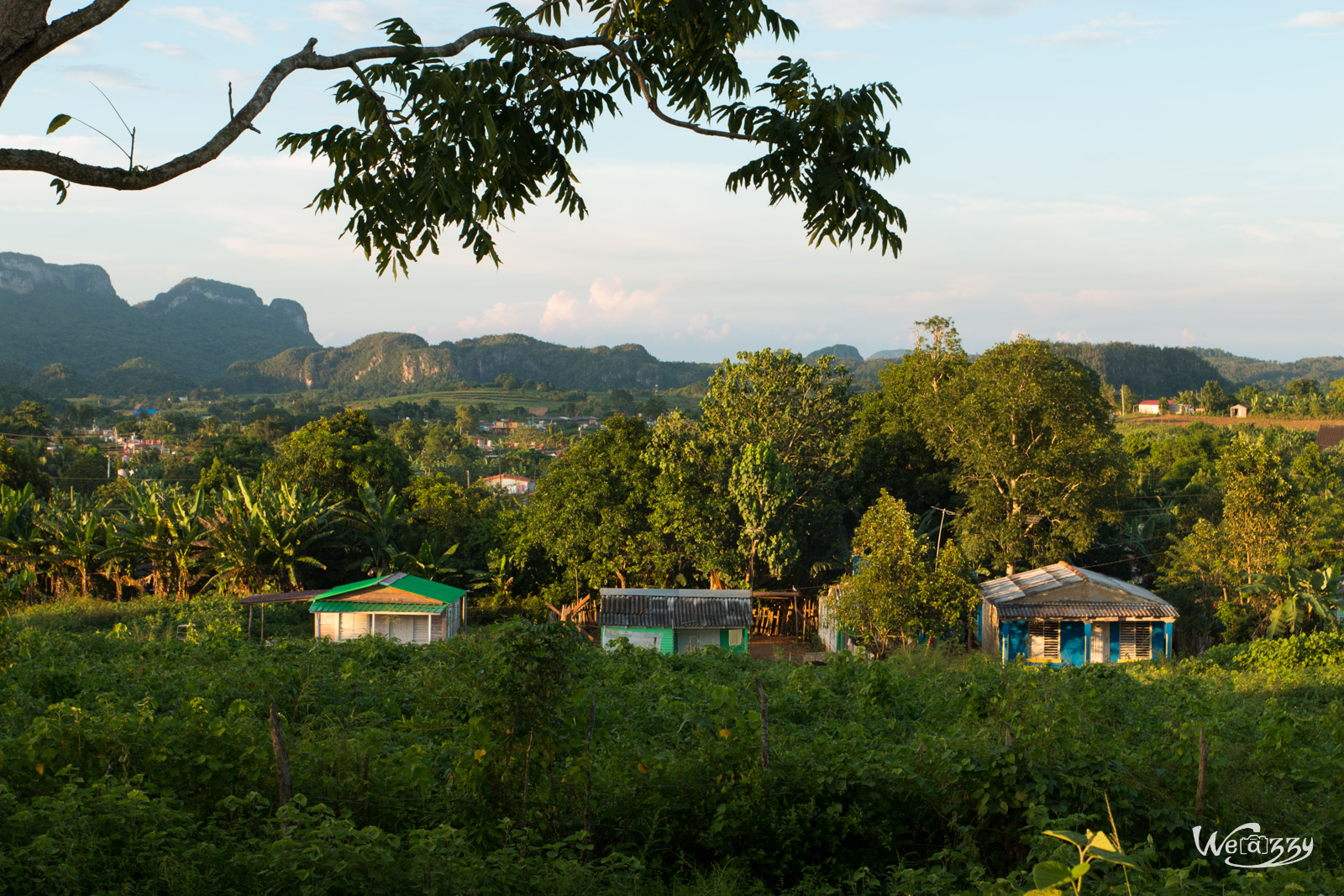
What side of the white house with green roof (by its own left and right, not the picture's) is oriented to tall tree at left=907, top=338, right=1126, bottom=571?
left

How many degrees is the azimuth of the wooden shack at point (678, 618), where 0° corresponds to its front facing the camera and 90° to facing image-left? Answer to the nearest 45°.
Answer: approximately 0°

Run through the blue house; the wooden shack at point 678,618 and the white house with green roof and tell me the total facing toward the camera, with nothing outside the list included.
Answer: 3

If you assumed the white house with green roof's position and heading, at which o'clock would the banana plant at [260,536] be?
The banana plant is roughly at 5 o'clock from the white house with green roof.

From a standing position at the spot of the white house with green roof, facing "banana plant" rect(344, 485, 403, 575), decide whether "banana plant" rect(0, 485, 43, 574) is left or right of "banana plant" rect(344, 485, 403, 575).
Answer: left

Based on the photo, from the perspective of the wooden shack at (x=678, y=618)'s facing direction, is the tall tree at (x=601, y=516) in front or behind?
behind

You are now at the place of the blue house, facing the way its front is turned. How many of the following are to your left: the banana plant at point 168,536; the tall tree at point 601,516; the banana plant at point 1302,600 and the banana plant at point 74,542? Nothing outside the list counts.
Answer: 1

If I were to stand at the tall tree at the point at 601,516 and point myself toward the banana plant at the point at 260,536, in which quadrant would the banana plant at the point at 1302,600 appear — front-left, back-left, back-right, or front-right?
back-left

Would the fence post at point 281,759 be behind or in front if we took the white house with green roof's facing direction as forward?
in front

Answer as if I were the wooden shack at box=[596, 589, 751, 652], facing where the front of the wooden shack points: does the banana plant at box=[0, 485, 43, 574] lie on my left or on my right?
on my right

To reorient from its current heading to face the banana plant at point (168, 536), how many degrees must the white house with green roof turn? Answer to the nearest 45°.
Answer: approximately 135° to its right
